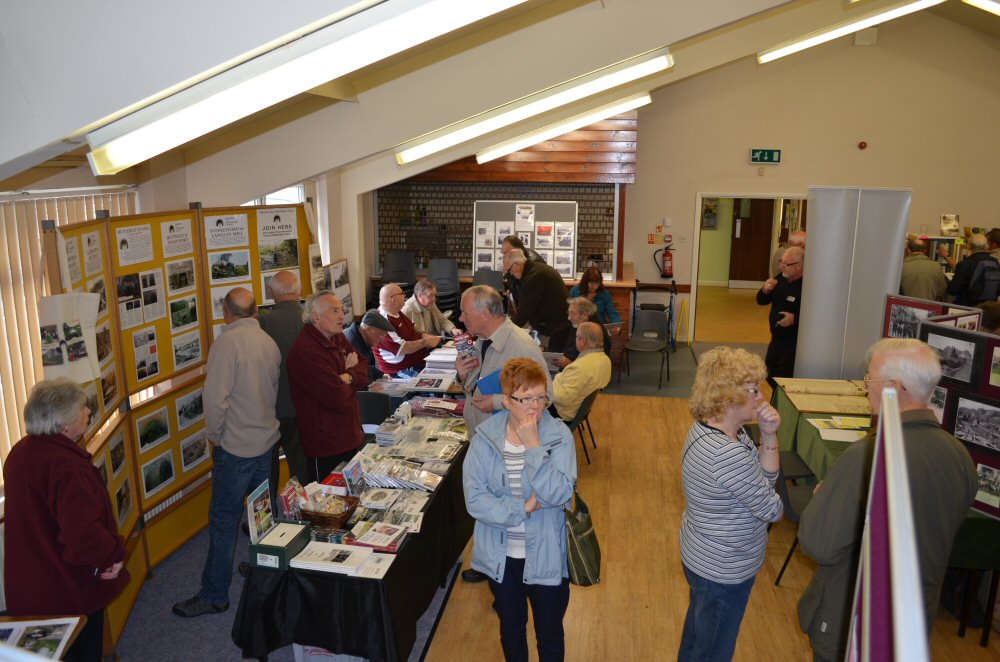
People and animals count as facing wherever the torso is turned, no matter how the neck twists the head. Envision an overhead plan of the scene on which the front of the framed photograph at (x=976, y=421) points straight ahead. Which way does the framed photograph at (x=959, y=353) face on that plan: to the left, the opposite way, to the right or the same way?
the same way

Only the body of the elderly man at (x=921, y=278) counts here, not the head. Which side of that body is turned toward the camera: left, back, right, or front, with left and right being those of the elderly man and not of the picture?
back

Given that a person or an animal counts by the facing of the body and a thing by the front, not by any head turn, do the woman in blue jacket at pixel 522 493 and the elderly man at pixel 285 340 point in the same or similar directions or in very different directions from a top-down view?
very different directions

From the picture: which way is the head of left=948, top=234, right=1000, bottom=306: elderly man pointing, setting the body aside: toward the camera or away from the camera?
away from the camera

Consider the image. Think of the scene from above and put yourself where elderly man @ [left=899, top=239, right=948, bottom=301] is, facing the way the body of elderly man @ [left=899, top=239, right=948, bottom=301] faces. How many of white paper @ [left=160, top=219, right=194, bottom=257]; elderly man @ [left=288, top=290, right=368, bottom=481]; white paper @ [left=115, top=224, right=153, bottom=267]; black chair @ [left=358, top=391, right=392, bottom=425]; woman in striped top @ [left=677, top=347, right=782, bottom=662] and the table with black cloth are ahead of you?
0

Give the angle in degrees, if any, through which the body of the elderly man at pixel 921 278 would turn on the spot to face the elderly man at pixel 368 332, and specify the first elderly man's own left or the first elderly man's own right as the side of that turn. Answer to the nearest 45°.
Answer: approximately 135° to the first elderly man's own left

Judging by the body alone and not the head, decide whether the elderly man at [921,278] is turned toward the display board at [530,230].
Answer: no

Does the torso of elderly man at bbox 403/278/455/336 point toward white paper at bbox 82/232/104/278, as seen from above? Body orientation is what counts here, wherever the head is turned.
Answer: no

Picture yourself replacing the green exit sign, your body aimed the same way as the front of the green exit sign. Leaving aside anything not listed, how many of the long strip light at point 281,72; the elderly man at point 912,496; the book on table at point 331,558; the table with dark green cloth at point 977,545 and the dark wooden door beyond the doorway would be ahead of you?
4

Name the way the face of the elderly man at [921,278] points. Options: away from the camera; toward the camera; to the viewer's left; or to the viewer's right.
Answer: away from the camera

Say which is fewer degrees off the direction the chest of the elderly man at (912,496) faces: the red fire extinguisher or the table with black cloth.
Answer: the red fire extinguisher

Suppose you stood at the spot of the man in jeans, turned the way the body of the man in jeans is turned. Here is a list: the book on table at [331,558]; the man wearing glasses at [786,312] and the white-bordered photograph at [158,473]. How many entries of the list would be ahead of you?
1

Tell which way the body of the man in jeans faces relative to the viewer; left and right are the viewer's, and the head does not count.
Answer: facing away from the viewer and to the left of the viewer

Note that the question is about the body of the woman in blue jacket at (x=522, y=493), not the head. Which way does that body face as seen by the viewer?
toward the camera
